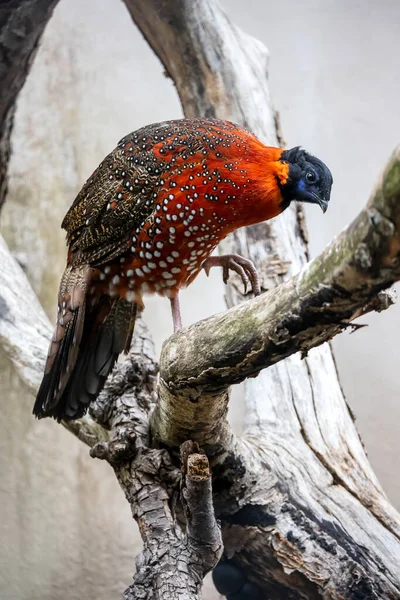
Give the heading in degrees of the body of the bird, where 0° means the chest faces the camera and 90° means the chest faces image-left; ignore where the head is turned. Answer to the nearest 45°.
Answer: approximately 270°
